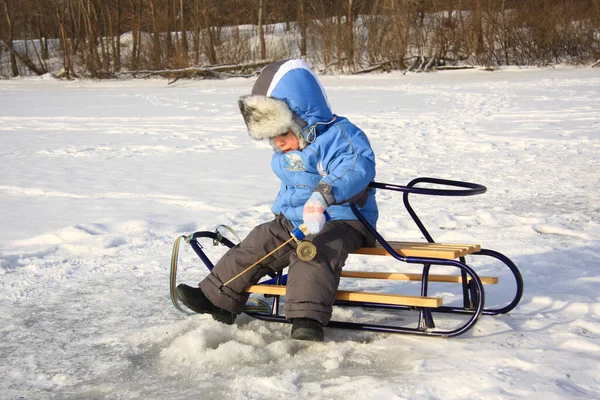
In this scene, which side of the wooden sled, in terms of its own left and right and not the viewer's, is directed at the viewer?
left

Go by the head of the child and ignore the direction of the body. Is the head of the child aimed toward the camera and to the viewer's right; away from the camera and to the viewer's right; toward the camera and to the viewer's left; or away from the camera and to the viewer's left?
toward the camera and to the viewer's left
